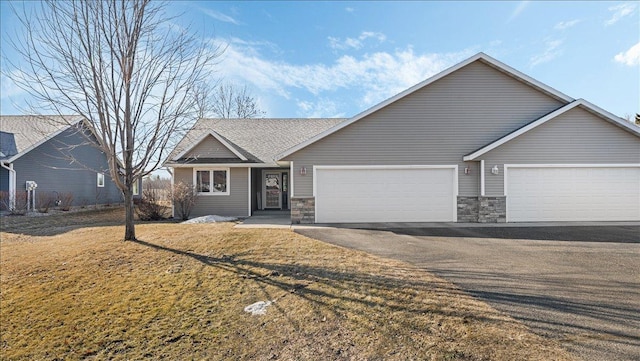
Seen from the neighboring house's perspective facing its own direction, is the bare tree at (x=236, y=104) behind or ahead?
behind

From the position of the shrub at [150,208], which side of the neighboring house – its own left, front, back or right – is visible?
left

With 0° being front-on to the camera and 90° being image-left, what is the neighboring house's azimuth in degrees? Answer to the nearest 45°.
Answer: approximately 45°
